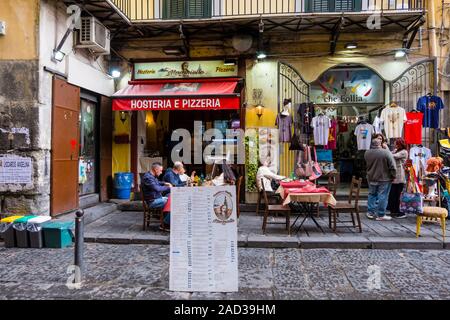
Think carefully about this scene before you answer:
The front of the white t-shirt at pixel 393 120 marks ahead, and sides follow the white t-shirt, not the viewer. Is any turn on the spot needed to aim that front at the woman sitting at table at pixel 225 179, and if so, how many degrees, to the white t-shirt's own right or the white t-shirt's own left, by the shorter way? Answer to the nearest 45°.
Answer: approximately 45° to the white t-shirt's own right

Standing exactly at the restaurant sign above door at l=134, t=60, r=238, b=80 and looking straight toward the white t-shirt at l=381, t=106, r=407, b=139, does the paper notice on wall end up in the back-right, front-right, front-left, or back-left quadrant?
back-right

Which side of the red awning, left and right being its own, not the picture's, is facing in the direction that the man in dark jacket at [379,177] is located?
left

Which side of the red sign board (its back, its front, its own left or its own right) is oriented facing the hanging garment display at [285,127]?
left

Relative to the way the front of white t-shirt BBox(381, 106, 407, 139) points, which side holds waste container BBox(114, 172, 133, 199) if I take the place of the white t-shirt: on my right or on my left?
on my right

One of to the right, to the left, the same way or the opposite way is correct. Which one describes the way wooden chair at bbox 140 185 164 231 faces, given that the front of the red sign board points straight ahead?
to the left
